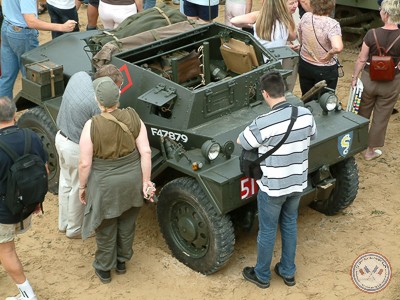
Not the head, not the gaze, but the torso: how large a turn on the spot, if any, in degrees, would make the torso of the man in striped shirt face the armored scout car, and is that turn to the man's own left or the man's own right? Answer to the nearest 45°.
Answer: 0° — they already face it

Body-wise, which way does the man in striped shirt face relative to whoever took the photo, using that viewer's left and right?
facing away from the viewer and to the left of the viewer

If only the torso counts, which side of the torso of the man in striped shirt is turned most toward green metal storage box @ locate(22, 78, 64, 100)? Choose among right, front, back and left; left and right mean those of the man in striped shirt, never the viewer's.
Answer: front

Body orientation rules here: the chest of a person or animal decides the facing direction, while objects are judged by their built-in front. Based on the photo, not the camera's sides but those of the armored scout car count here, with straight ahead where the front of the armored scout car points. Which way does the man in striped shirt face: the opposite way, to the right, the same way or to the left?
the opposite way

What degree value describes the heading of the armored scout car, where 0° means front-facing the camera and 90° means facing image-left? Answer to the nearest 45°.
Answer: approximately 315°

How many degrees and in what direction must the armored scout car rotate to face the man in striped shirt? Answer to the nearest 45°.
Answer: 0° — it already faces them
